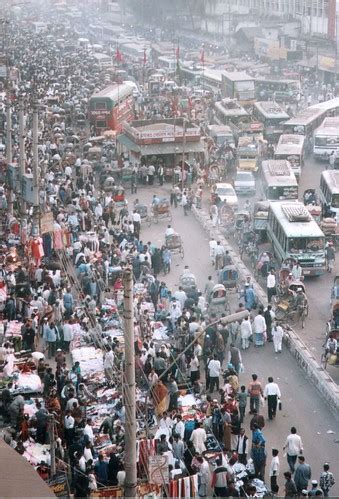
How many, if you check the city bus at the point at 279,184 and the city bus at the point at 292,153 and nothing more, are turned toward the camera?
2

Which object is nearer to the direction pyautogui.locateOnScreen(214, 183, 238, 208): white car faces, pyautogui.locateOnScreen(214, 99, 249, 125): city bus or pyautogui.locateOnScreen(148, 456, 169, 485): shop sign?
the shop sign

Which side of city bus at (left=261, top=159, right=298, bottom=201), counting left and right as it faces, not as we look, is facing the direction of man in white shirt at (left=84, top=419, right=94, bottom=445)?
front

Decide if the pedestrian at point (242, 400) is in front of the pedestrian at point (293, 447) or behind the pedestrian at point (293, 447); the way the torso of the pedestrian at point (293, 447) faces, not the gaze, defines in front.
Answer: in front

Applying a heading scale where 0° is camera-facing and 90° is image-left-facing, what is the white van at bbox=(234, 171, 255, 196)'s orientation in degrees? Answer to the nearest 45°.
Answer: approximately 0°

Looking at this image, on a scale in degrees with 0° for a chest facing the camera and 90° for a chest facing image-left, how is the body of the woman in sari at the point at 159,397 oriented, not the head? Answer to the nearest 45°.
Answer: approximately 180°

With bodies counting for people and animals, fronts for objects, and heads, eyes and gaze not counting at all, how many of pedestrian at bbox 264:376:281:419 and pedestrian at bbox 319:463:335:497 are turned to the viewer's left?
0

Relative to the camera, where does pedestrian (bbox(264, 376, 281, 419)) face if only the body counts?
away from the camera

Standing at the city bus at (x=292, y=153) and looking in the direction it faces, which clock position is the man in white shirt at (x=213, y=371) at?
The man in white shirt is roughly at 12 o'clock from the city bus.

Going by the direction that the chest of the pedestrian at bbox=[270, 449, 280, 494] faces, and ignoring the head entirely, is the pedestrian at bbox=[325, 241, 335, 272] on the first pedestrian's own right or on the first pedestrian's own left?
on the first pedestrian's own right

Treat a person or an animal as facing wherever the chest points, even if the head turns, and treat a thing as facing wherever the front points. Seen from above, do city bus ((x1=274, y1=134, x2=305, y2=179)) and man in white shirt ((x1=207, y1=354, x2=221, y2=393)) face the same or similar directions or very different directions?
very different directions
